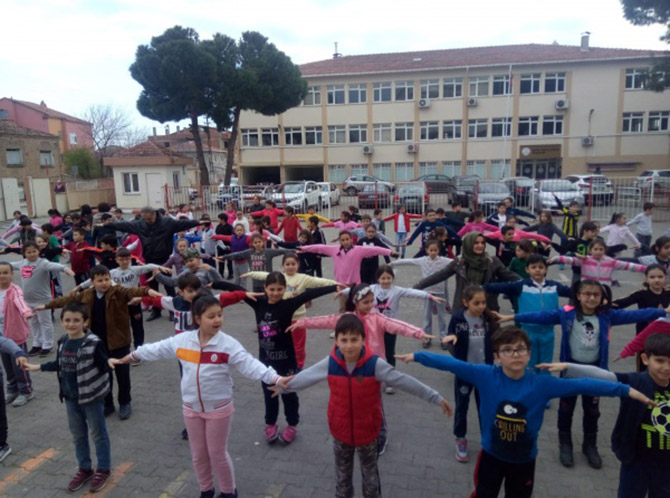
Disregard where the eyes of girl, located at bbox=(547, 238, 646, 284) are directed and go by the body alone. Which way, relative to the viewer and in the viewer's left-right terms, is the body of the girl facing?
facing the viewer

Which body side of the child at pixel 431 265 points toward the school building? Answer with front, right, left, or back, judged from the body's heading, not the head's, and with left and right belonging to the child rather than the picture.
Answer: back

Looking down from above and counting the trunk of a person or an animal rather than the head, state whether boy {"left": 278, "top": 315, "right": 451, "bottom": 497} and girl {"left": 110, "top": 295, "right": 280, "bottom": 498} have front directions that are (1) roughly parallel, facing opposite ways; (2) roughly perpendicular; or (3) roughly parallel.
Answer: roughly parallel

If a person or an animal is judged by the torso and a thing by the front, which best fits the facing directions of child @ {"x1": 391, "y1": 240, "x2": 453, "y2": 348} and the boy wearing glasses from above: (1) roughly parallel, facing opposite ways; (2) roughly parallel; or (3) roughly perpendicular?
roughly parallel

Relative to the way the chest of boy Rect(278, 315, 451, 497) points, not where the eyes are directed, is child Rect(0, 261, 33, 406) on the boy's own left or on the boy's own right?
on the boy's own right

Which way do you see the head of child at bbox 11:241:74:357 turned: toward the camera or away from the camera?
toward the camera

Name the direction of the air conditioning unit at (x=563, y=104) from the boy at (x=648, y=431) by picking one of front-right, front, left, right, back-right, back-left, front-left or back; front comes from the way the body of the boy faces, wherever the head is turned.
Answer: back

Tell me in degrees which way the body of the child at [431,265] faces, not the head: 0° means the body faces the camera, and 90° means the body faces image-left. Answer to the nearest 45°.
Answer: approximately 0°

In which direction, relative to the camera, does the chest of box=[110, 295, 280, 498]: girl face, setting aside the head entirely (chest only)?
toward the camera

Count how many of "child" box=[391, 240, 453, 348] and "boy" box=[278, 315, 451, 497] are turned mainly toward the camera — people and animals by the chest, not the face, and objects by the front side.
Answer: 2

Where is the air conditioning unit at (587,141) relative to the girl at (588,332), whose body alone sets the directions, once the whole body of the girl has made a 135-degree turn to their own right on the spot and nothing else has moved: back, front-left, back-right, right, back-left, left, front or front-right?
front-right

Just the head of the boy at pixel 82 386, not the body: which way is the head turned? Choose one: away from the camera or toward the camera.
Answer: toward the camera

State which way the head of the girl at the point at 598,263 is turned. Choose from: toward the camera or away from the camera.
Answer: toward the camera

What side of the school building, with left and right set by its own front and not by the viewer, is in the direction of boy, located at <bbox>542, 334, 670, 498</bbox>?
front

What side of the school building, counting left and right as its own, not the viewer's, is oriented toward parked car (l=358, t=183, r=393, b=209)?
front

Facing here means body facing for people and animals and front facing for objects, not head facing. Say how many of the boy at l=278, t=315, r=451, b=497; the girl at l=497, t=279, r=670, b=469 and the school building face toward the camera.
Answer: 3
